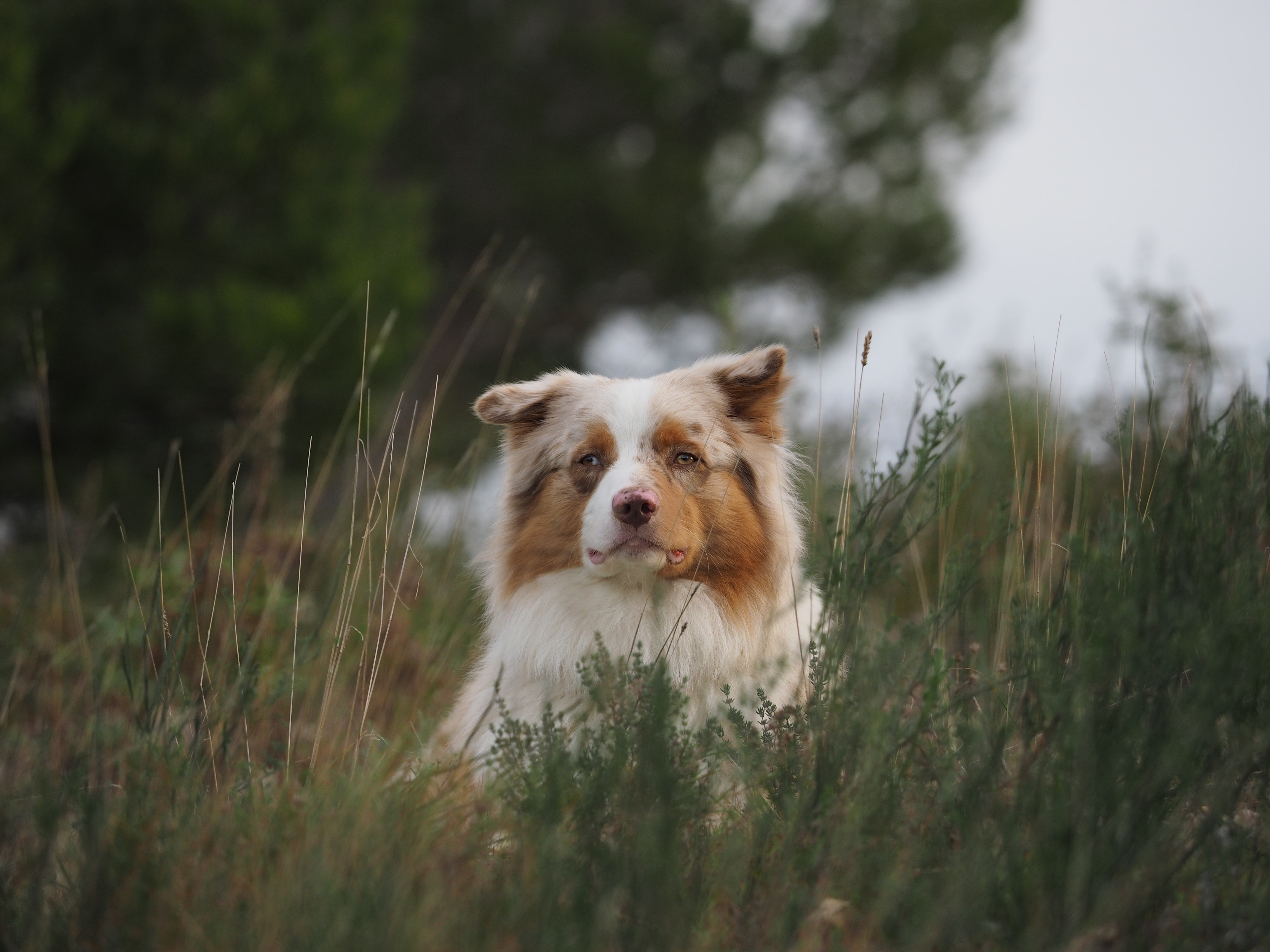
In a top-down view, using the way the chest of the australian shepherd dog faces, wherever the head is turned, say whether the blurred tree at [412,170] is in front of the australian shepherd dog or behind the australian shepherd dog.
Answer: behind

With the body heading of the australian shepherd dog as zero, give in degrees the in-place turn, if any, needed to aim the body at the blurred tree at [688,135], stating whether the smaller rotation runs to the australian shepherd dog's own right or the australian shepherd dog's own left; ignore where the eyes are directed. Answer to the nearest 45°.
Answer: approximately 180°

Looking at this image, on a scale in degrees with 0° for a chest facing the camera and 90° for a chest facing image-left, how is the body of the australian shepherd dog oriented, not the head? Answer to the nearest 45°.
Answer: approximately 0°

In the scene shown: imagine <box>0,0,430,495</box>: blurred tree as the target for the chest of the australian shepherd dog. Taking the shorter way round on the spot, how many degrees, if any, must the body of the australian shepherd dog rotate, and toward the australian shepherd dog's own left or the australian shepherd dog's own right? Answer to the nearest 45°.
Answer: approximately 135° to the australian shepherd dog's own right
